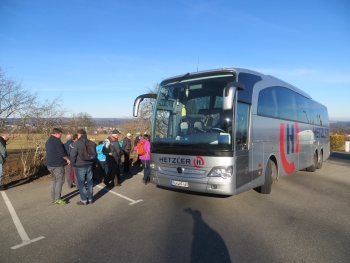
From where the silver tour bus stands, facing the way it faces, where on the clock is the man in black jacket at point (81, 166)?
The man in black jacket is roughly at 1 o'clock from the silver tour bus.

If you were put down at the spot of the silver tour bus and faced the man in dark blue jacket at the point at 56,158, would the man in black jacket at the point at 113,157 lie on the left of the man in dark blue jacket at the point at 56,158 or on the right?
right

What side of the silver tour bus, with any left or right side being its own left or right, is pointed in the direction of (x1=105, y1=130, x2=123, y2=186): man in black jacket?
front

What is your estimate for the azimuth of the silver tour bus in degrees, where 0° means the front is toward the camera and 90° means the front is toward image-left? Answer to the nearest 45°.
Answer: approximately 45°

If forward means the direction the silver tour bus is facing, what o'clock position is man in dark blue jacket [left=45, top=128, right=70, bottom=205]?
The man in dark blue jacket is roughly at 1 o'clock from the silver tour bus.
